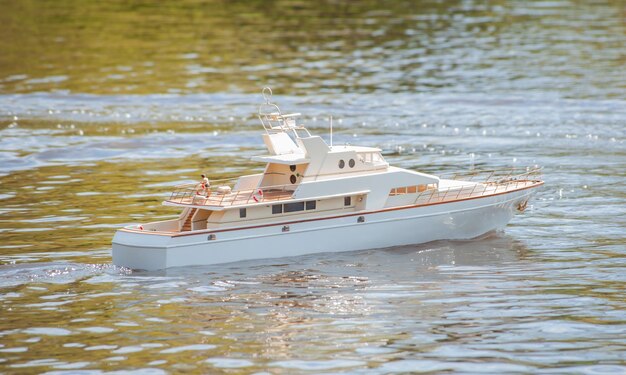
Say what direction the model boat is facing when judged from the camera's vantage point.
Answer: facing away from the viewer and to the right of the viewer
